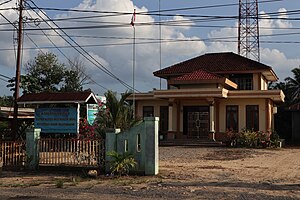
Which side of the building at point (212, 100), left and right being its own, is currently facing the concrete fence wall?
front

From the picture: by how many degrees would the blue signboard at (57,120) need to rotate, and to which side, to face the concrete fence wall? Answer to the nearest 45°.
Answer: approximately 45° to its left

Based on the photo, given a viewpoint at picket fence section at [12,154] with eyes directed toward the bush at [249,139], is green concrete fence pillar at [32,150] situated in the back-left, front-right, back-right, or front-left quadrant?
front-right

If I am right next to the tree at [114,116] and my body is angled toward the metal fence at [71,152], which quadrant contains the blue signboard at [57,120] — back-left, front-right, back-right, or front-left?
front-right

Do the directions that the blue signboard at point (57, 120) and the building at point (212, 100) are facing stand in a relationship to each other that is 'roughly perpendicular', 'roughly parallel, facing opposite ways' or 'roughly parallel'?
roughly parallel

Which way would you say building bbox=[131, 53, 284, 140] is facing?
toward the camera

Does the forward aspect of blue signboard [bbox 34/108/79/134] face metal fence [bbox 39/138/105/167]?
yes

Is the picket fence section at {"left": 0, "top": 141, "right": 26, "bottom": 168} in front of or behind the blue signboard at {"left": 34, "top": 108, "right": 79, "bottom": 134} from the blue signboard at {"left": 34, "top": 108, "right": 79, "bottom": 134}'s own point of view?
in front

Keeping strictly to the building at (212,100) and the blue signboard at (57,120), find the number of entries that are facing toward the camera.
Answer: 2

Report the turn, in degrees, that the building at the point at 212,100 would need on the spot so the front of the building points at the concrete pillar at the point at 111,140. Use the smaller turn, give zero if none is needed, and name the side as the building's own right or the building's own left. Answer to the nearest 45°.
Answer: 0° — it already faces it

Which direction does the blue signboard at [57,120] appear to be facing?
toward the camera

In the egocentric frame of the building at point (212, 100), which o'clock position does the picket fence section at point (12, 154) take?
The picket fence section is roughly at 1 o'clock from the building.
